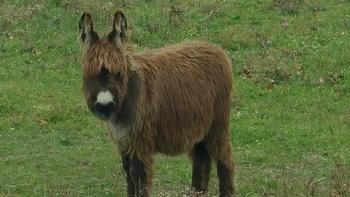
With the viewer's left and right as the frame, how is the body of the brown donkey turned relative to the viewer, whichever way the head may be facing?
facing the viewer and to the left of the viewer
